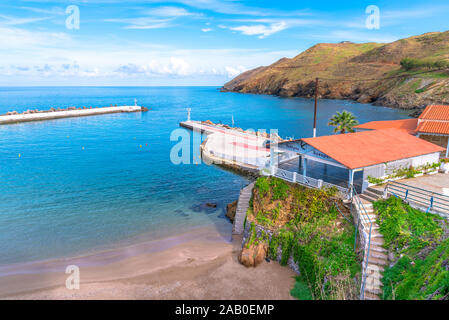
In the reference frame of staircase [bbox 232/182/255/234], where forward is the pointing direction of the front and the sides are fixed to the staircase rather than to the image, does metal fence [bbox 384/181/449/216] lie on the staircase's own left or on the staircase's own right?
on the staircase's own left

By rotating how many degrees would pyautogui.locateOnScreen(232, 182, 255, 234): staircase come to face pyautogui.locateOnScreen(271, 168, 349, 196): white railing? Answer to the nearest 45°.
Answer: approximately 90° to its left

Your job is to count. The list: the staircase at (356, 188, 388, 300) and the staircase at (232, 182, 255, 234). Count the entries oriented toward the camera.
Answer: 2

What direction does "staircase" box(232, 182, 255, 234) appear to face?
toward the camera

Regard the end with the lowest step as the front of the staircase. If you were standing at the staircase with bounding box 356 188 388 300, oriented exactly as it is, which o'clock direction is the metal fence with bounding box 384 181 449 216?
The metal fence is roughly at 7 o'clock from the staircase.

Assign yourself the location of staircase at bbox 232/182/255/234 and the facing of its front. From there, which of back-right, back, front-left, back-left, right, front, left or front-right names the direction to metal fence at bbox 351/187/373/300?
front-left

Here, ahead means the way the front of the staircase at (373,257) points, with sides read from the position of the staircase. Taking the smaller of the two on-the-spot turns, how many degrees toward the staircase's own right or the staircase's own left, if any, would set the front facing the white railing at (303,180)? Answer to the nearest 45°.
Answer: approximately 135° to the staircase's own right

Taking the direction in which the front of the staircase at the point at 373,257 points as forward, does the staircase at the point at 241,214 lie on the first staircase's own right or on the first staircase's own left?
on the first staircase's own right

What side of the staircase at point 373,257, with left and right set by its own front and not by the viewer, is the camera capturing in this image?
front

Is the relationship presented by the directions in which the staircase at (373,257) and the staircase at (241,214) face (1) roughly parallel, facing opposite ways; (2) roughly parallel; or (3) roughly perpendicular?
roughly parallel
